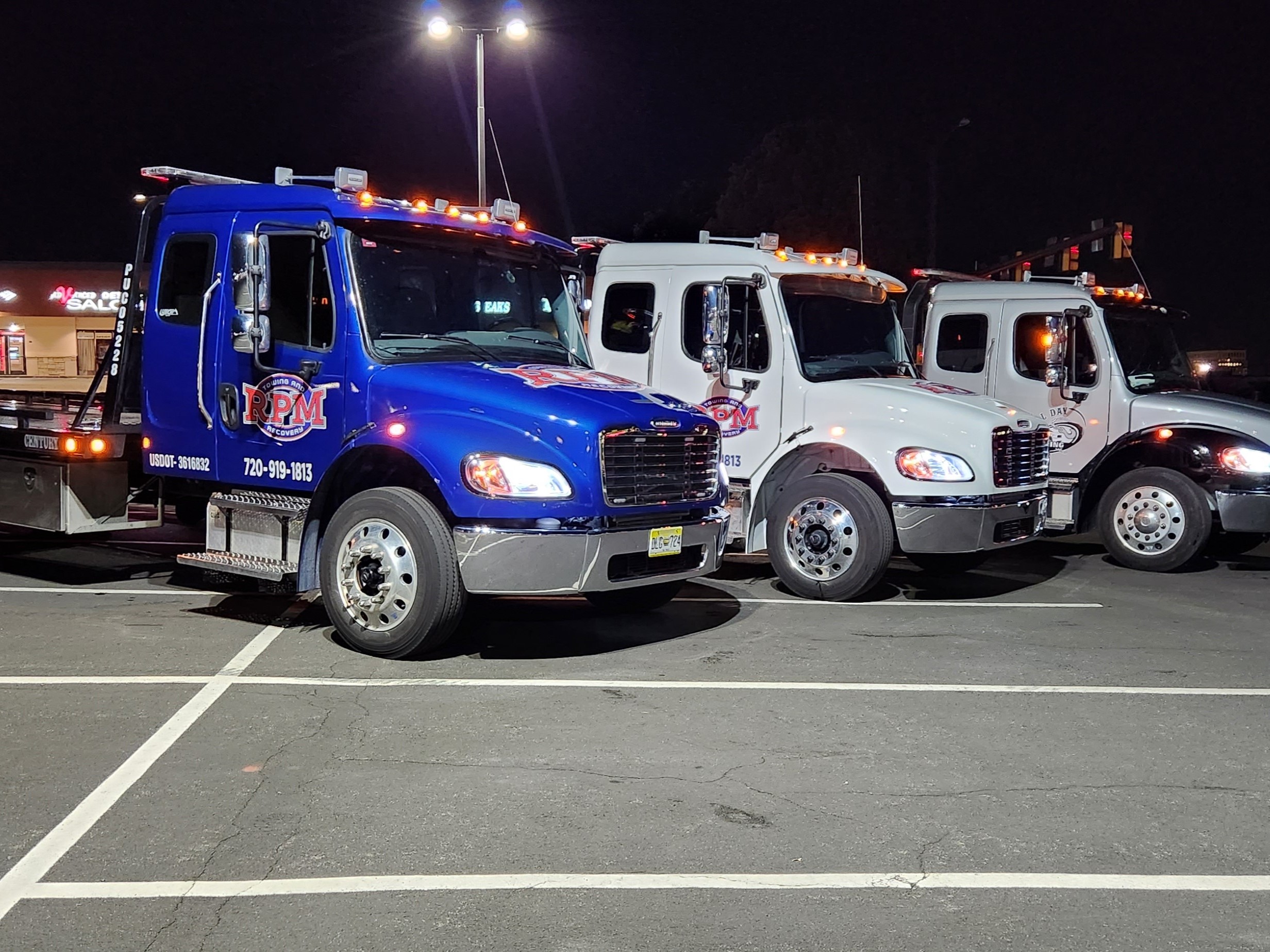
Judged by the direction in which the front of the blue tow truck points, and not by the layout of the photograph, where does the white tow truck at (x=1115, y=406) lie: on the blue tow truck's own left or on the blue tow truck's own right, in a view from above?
on the blue tow truck's own left

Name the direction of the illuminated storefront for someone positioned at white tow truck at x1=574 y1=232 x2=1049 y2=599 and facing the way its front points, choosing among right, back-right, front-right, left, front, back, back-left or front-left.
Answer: back

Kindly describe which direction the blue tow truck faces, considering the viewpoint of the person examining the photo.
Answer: facing the viewer and to the right of the viewer

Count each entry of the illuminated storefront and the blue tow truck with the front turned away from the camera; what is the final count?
0

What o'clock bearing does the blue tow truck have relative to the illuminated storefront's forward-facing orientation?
The blue tow truck is roughly at 12 o'clock from the illuminated storefront.

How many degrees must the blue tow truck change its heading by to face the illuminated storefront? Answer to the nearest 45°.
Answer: approximately 135° to its left

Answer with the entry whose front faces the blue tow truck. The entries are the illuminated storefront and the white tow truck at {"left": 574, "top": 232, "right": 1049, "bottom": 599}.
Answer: the illuminated storefront

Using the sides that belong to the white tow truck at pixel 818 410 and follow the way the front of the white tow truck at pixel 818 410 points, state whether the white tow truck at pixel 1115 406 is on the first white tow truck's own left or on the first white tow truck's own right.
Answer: on the first white tow truck's own left

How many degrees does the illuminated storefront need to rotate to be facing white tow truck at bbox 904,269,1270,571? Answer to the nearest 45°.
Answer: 0° — it already faces it

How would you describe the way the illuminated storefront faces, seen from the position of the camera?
facing the viewer
